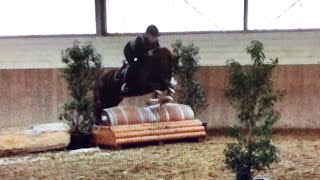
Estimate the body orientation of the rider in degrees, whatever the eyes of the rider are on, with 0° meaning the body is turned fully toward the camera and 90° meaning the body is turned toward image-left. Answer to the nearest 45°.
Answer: approximately 315°

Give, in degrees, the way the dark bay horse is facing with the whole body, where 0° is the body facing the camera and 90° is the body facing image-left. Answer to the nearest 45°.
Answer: approximately 315°

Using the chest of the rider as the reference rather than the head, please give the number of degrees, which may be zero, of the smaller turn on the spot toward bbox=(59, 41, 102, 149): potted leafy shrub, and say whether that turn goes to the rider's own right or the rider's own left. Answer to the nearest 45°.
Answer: approximately 135° to the rider's own right

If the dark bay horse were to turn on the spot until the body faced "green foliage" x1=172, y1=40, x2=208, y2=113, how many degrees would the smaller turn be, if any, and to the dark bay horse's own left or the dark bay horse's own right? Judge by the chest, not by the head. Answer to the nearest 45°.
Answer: approximately 90° to the dark bay horse's own left

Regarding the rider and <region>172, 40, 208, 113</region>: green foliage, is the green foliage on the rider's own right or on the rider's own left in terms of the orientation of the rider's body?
on the rider's own left

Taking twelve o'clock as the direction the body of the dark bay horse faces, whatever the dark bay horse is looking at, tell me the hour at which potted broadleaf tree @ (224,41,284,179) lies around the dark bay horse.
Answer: The potted broadleaf tree is roughly at 1 o'clock from the dark bay horse.
